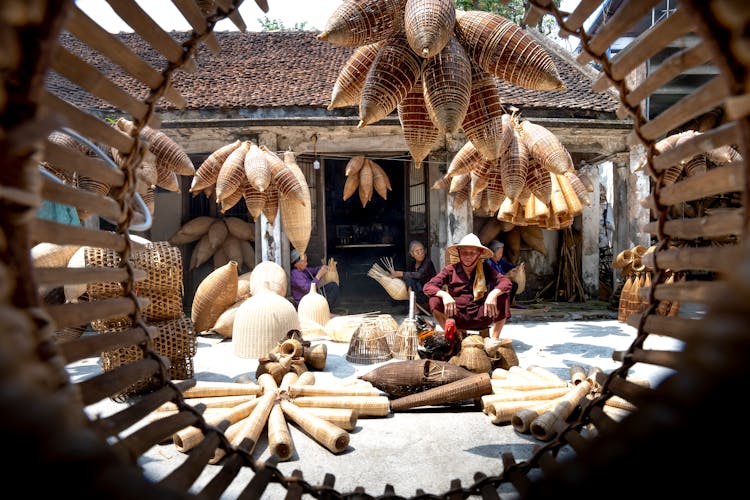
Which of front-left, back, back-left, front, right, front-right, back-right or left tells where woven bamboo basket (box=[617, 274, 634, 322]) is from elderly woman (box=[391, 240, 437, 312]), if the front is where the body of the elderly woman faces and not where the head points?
back-left

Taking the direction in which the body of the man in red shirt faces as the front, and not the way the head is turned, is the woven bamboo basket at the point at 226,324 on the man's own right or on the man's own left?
on the man's own right

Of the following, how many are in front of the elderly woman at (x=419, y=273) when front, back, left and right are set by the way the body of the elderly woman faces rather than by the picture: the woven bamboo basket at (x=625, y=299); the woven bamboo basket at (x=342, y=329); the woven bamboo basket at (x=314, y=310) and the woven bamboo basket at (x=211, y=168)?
3

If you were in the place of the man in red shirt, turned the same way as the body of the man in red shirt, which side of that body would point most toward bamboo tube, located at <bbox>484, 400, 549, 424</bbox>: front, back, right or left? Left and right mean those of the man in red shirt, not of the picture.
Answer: front

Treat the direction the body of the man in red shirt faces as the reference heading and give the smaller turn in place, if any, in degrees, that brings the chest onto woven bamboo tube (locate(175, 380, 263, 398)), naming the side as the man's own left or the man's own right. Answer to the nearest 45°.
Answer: approximately 45° to the man's own right

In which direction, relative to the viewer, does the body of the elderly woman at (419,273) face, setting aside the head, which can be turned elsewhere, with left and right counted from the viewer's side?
facing the viewer and to the left of the viewer

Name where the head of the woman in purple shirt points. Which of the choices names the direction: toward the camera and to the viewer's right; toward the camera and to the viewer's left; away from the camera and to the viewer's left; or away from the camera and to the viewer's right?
toward the camera and to the viewer's right

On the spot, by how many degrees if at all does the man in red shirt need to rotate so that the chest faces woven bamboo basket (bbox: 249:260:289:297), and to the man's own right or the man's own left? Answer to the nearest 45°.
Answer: approximately 90° to the man's own right

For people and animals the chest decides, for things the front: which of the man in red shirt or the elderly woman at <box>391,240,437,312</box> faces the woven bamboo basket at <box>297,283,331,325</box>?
the elderly woman

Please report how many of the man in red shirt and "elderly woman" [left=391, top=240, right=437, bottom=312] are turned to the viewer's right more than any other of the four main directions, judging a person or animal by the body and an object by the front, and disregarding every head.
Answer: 0

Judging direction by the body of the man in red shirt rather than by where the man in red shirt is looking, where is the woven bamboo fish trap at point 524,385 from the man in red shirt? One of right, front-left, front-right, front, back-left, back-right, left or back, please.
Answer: front

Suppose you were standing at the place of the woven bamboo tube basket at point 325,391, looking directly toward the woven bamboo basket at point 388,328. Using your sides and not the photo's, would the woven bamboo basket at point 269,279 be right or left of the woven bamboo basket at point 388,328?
left

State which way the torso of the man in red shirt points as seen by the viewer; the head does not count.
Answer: toward the camera

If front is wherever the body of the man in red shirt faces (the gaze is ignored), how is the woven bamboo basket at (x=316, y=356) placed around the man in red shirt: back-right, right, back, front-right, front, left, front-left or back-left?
front-right

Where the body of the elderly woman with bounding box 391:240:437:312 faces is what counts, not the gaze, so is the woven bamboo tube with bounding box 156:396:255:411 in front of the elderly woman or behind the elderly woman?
in front
